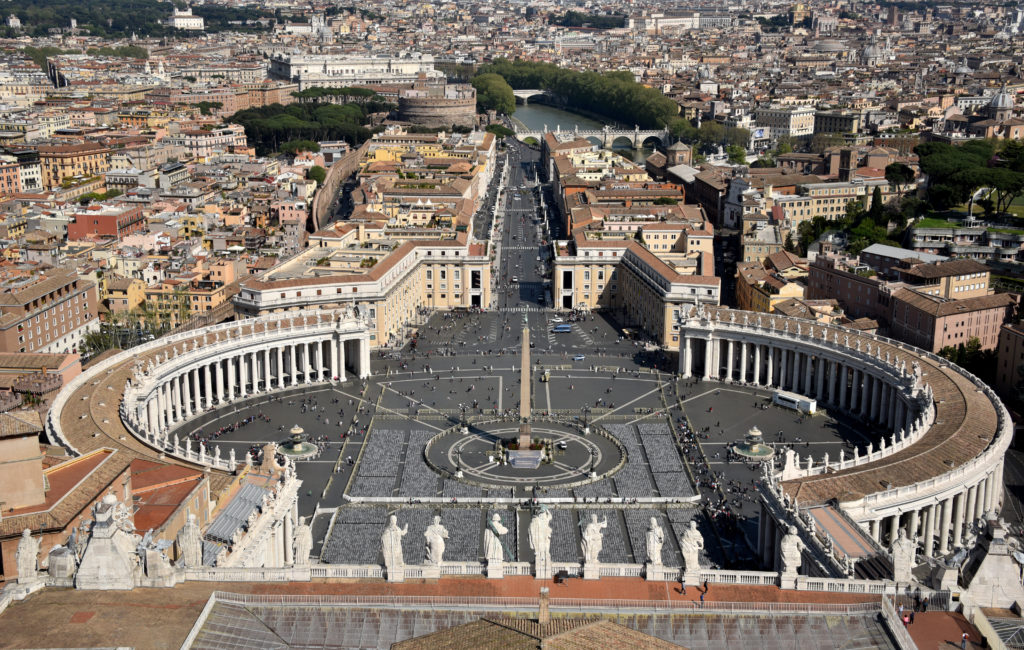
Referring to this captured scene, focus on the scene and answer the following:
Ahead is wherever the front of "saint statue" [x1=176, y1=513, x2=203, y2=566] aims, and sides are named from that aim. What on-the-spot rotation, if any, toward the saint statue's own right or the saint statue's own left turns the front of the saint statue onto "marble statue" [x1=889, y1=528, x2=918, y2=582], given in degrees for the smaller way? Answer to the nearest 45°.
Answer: approximately 90° to the saint statue's own right

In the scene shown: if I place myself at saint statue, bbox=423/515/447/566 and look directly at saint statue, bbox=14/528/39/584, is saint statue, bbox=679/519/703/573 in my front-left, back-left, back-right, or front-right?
back-left

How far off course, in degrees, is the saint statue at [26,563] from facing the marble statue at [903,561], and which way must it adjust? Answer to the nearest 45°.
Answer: approximately 90° to its right

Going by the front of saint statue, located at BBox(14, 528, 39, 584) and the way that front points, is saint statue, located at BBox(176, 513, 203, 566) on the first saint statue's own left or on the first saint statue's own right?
on the first saint statue's own right

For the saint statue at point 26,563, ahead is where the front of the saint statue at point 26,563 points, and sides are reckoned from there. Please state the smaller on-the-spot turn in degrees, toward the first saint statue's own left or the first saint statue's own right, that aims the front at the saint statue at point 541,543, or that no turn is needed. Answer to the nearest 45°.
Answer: approximately 90° to the first saint statue's own right

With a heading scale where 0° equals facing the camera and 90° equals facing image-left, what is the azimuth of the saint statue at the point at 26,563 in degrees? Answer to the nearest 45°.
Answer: approximately 180°

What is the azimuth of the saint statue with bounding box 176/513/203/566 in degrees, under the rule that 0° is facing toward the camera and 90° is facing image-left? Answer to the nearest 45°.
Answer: approximately 180°

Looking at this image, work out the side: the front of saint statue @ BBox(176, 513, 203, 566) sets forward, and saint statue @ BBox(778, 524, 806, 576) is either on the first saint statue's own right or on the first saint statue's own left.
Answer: on the first saint statue's own right

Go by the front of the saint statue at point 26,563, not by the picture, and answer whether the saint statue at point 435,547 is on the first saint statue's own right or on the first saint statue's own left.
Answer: on the first saint statue's own right

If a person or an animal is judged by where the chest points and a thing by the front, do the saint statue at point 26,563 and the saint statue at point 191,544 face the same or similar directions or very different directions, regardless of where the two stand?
same or similar directions
